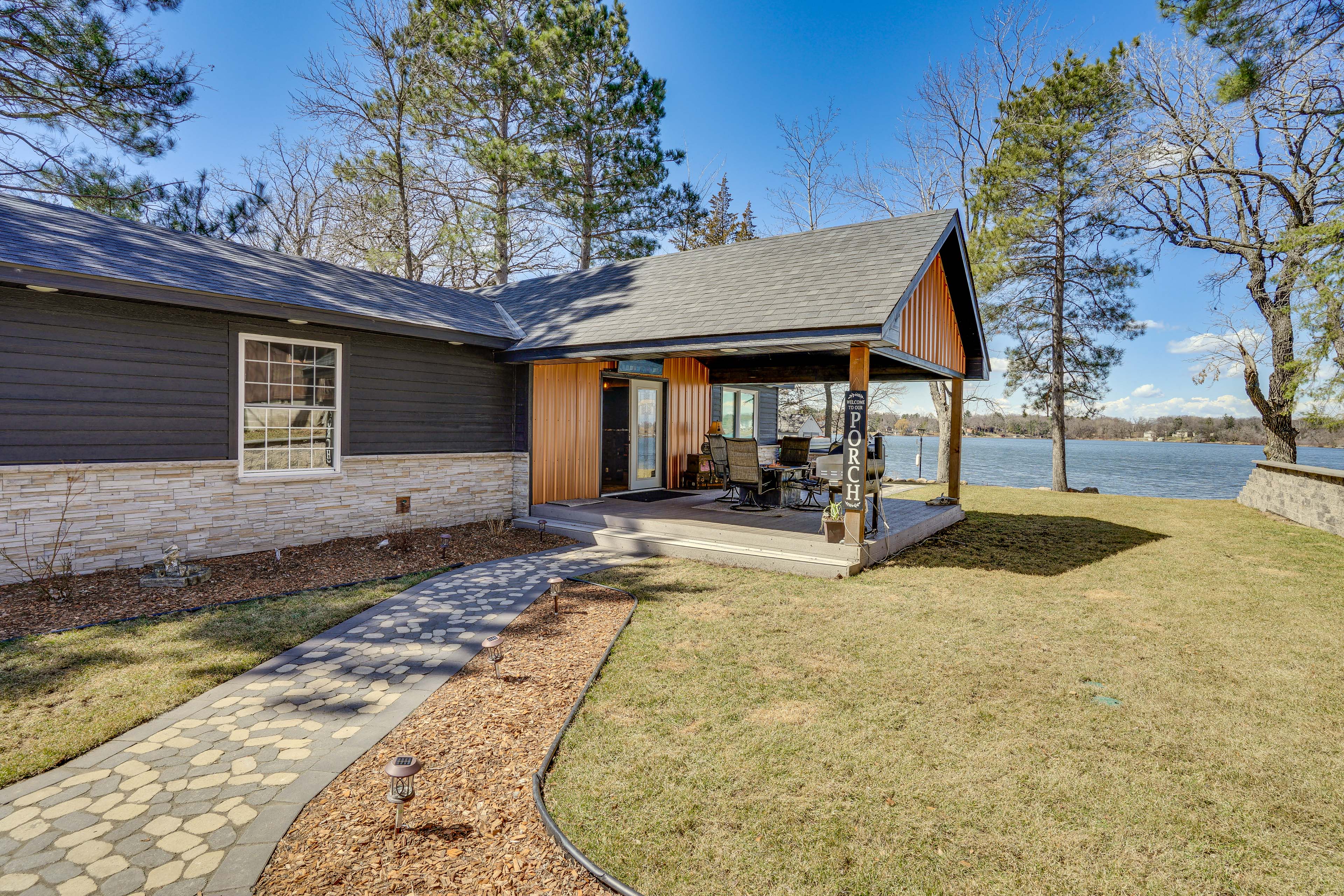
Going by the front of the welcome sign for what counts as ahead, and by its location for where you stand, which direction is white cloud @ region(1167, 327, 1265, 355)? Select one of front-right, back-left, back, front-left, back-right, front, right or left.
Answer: back-left

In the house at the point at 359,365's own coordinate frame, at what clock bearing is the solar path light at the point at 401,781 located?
The solar path light is roughly at 1 o'clock from the house.

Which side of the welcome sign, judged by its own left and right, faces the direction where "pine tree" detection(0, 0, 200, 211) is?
right

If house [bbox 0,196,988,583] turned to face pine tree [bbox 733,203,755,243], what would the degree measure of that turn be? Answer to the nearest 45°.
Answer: approximately 90° to its left

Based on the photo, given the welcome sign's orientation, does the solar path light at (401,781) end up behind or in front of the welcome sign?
in front

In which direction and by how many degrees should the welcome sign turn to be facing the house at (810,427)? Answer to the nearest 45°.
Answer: approximately 180°

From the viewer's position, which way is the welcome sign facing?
facing the viewer

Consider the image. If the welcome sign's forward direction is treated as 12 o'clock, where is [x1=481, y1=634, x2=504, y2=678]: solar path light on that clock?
The solar path light is roughly at 1 o'clock from the welcome sign.

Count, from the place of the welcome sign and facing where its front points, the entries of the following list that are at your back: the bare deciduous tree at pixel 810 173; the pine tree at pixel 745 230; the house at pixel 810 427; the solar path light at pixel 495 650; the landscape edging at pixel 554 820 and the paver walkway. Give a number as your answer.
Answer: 3

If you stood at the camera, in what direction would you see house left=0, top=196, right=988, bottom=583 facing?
facing the viewer and to the right of the viewer

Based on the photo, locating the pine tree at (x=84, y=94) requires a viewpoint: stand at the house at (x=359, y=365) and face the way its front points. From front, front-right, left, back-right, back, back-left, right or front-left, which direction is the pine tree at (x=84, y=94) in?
back

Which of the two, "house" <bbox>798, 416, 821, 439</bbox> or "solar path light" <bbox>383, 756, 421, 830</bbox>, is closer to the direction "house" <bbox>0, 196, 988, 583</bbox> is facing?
the solar path light

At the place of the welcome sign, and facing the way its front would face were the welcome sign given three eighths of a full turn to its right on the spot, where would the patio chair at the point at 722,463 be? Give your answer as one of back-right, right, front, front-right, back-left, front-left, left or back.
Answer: front

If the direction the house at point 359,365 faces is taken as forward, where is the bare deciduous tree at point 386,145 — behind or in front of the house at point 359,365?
behind

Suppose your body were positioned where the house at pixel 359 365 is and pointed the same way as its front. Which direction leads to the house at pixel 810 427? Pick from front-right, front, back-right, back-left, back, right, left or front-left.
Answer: left
